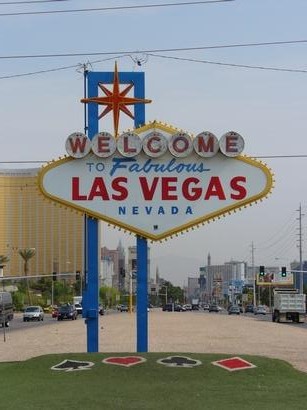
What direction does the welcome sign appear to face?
toward the camera
